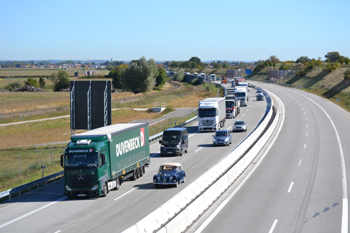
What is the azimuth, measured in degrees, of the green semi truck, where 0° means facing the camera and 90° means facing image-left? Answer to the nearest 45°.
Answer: approximately 0°

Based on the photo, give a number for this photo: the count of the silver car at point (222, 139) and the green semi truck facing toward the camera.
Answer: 2

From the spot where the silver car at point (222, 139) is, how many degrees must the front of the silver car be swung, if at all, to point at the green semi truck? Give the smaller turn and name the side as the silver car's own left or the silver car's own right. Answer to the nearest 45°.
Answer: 0° — it already faces it

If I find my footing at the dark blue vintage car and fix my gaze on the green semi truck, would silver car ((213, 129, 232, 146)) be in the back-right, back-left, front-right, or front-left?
back-right

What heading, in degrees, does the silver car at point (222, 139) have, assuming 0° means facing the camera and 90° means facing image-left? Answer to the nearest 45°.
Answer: approximately 0°

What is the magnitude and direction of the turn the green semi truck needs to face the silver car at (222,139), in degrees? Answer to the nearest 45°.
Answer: approximately 135° to its left

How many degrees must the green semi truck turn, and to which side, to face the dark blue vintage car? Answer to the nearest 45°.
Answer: approximately 90° to its left
